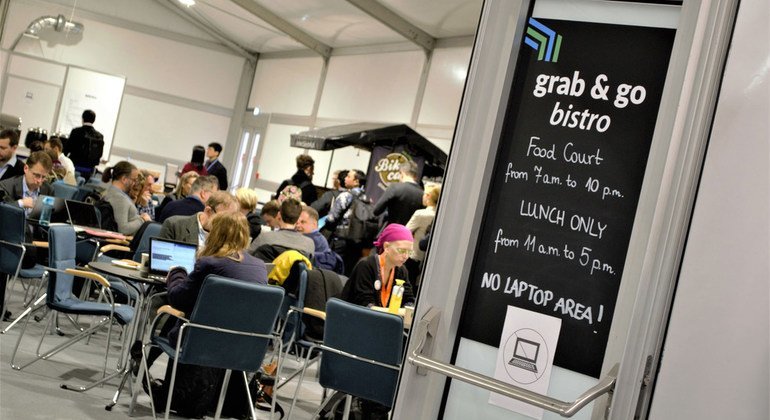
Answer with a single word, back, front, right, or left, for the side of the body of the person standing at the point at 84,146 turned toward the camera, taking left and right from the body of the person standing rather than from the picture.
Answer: back

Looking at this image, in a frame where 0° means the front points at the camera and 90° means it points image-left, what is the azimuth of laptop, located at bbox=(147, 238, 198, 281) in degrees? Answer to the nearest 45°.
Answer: approximately 315°

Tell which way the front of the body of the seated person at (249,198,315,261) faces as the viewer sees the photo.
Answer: away from the camera

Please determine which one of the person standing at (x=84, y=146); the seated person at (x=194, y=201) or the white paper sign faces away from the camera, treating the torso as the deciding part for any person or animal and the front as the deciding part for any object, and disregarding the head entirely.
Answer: the person standing

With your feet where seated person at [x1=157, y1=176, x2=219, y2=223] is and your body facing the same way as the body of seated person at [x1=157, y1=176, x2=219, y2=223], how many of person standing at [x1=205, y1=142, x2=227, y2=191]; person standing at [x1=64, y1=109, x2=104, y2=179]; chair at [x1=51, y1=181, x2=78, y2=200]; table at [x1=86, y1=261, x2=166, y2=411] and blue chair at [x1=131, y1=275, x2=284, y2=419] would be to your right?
2

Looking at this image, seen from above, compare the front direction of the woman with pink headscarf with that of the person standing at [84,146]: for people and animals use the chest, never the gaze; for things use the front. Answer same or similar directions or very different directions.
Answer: very different directions

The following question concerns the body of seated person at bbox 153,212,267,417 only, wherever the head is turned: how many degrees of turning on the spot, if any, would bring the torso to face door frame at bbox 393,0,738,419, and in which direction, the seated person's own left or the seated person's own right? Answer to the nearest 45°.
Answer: approximately 180°
